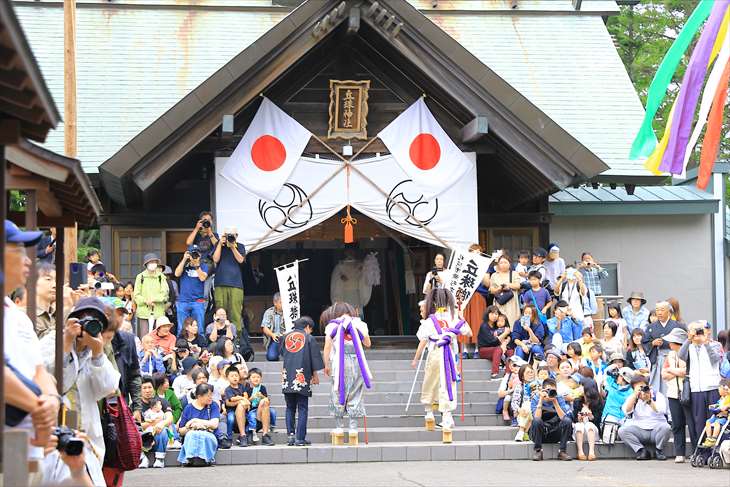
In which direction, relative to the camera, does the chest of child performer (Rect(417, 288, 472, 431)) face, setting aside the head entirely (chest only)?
away from the camera

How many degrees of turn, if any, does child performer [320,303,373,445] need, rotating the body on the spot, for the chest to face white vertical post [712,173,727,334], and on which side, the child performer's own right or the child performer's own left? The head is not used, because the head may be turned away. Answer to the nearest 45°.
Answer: approximately 45° to the child performer's own right

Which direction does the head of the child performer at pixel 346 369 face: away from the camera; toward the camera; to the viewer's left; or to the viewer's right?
away from the camera

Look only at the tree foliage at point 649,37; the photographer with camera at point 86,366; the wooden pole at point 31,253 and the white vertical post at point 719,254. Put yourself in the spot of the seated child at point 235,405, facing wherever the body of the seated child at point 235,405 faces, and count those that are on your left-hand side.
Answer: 2

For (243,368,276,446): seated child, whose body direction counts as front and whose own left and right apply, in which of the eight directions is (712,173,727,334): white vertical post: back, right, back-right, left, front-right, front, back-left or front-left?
back-left

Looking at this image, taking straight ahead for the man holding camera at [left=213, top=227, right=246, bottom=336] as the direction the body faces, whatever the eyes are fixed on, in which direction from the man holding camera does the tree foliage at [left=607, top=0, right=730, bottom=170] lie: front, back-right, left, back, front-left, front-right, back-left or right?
back-left

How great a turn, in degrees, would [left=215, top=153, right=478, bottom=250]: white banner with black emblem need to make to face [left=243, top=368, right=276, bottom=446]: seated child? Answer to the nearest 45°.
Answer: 0° — it already faces them

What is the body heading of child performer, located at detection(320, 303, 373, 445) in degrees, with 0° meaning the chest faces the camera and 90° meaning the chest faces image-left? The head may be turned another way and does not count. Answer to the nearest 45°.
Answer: approximately 180°
